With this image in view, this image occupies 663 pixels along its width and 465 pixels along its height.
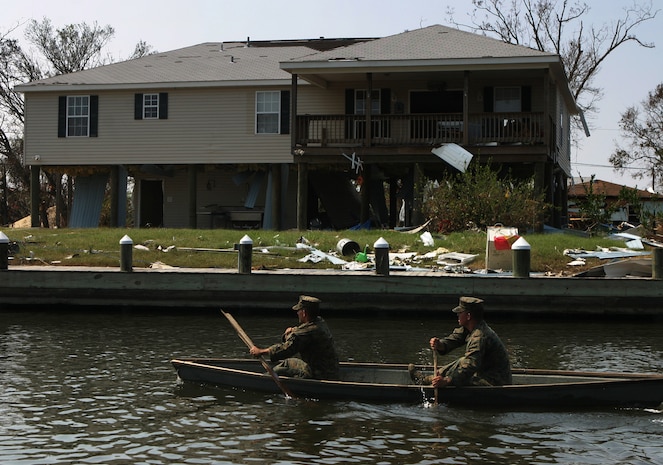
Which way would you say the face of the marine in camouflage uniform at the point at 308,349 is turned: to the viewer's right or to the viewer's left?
to the viewer's left

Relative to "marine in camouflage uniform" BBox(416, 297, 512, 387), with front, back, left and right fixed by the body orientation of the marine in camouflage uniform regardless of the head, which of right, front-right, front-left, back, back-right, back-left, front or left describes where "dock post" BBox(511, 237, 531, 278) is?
right

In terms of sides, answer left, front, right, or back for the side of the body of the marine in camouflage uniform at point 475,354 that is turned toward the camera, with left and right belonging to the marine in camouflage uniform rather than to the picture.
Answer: left

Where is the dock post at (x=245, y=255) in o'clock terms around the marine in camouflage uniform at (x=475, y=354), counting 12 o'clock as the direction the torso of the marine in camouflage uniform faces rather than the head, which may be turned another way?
The dock post is roughly at 2 o'clock from the marine in camouflage uniform.

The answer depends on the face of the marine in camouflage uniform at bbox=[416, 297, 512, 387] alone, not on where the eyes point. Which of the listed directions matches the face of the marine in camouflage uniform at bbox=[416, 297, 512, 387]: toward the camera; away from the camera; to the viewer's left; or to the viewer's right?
to the viewer's left

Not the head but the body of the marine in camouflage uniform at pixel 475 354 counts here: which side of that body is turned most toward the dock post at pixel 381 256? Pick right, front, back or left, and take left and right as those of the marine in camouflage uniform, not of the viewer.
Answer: right

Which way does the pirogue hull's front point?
to the viewer's left

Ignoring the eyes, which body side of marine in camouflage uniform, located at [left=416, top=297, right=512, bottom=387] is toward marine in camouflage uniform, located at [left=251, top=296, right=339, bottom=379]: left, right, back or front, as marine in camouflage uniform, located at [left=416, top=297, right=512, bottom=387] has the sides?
front

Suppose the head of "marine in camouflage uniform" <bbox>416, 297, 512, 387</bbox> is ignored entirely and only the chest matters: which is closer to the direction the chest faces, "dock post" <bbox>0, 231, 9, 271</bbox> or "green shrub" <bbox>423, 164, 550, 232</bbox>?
the dock post

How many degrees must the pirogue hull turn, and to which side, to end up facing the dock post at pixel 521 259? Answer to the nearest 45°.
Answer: approximately 90° to its right

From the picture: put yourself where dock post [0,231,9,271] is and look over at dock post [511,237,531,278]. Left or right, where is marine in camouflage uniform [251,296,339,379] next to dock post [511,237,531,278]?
right
